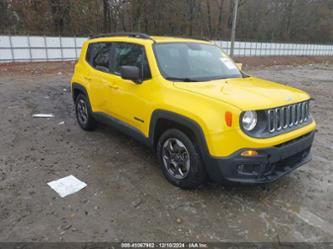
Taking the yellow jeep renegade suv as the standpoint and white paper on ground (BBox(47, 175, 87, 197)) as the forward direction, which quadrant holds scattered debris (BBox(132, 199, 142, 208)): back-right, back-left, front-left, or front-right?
front-left

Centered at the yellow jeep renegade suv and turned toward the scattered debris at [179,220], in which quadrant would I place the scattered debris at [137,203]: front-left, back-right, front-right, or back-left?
front-right

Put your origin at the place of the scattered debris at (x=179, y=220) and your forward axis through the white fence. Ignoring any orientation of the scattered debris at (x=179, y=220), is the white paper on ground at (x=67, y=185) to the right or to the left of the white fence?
left

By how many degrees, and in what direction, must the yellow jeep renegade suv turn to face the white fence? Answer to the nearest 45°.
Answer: approximately 180°

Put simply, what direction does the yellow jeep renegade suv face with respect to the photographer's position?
facing the viewer and to the right of the viewer

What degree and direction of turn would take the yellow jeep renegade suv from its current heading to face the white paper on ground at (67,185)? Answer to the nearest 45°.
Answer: approximately 135° to its right
